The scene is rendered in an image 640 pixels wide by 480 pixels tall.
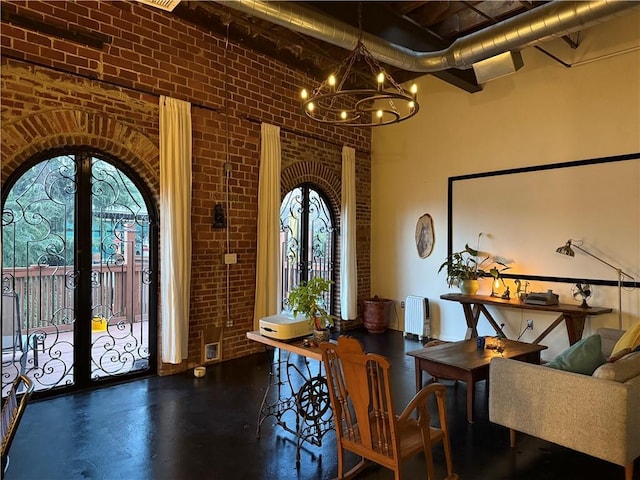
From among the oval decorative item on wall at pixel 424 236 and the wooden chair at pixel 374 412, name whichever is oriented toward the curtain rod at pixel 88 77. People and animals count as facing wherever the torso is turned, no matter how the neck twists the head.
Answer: the oval decorative item on wall

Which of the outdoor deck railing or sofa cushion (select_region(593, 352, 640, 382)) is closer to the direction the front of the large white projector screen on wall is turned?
the outdoor deck railing

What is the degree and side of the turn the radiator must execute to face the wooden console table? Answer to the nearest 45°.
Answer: approximately 90° to its left

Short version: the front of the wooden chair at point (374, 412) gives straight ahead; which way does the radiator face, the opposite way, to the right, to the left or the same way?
the opposite way

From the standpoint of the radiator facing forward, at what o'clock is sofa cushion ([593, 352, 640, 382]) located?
The sofa cushion is roughly at 10 o'clock from the radiator.

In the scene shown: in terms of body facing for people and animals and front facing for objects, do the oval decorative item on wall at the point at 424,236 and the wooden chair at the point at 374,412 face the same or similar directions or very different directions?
very different directions

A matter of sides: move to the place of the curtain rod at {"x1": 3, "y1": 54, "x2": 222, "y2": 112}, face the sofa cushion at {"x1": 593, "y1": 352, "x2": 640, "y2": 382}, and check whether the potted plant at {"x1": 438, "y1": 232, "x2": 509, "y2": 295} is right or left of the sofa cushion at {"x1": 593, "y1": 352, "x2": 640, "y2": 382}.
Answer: left

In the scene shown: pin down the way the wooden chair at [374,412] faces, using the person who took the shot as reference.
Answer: facing away from the viewer and to the right of the viewer

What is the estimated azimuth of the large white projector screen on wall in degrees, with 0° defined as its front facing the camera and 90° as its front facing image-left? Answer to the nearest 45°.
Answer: approximately 45°
